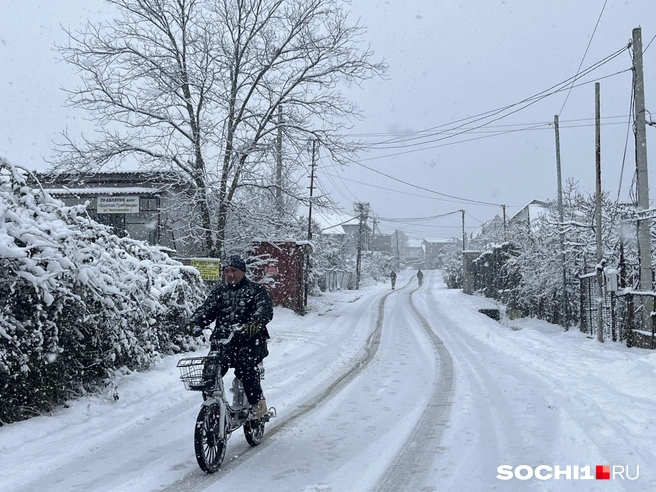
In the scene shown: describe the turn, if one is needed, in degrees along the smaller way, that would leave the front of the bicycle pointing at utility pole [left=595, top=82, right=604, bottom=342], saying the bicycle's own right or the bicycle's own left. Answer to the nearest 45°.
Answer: approximately 180°

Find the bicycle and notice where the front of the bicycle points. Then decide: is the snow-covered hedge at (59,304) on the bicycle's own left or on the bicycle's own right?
on the bicycle's own right

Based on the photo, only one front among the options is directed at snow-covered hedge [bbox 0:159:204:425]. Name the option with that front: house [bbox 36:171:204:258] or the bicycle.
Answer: the house

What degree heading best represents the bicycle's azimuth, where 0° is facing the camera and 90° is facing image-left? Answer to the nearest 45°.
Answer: approximately 45°

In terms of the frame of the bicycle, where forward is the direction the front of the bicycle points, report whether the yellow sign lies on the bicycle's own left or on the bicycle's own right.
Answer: on the bicycle's own right

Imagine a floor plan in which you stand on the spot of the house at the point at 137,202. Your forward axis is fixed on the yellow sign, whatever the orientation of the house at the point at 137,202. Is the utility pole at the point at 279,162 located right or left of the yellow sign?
left

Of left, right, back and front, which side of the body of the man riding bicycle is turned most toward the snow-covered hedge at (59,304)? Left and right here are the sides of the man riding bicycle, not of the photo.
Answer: right

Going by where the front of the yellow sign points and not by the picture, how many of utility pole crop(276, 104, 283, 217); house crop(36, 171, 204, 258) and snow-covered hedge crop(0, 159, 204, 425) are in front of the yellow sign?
1

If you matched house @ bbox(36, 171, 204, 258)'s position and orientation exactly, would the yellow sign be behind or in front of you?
in front

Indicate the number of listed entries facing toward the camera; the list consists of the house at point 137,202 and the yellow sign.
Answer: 2

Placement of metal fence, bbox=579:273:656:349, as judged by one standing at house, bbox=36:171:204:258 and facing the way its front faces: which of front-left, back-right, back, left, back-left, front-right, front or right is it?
front-left
